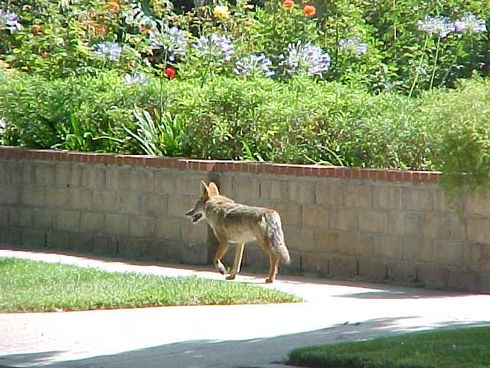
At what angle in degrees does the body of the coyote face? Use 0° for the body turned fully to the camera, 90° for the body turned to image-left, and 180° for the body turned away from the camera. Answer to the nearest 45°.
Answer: approximately 135°

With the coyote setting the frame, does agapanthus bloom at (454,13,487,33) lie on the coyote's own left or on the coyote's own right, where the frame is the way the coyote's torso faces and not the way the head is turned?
on the coyote's own right
